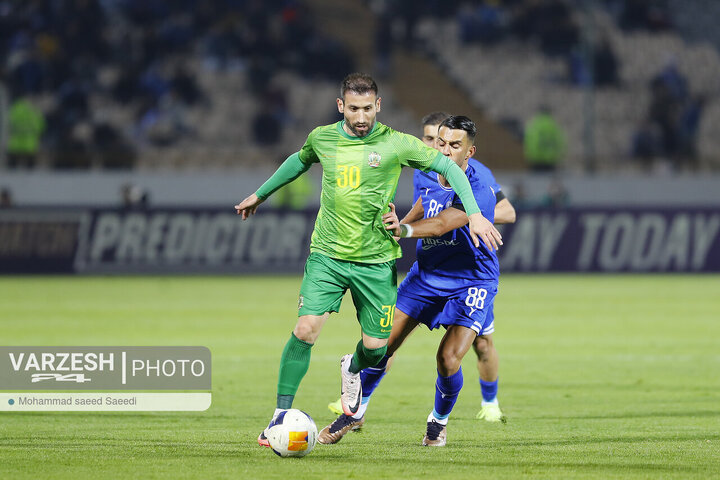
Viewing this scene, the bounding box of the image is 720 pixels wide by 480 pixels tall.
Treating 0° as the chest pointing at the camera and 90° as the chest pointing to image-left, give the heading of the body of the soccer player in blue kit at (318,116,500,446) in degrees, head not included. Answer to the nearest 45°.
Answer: approximately 45°

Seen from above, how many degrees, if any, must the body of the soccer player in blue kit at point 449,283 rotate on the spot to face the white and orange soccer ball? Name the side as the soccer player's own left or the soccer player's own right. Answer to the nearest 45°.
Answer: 0° — they already face it

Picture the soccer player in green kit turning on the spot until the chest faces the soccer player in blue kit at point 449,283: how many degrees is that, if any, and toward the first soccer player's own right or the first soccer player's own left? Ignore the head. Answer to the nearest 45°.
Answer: approximately 135° to the first soccer player's own left
